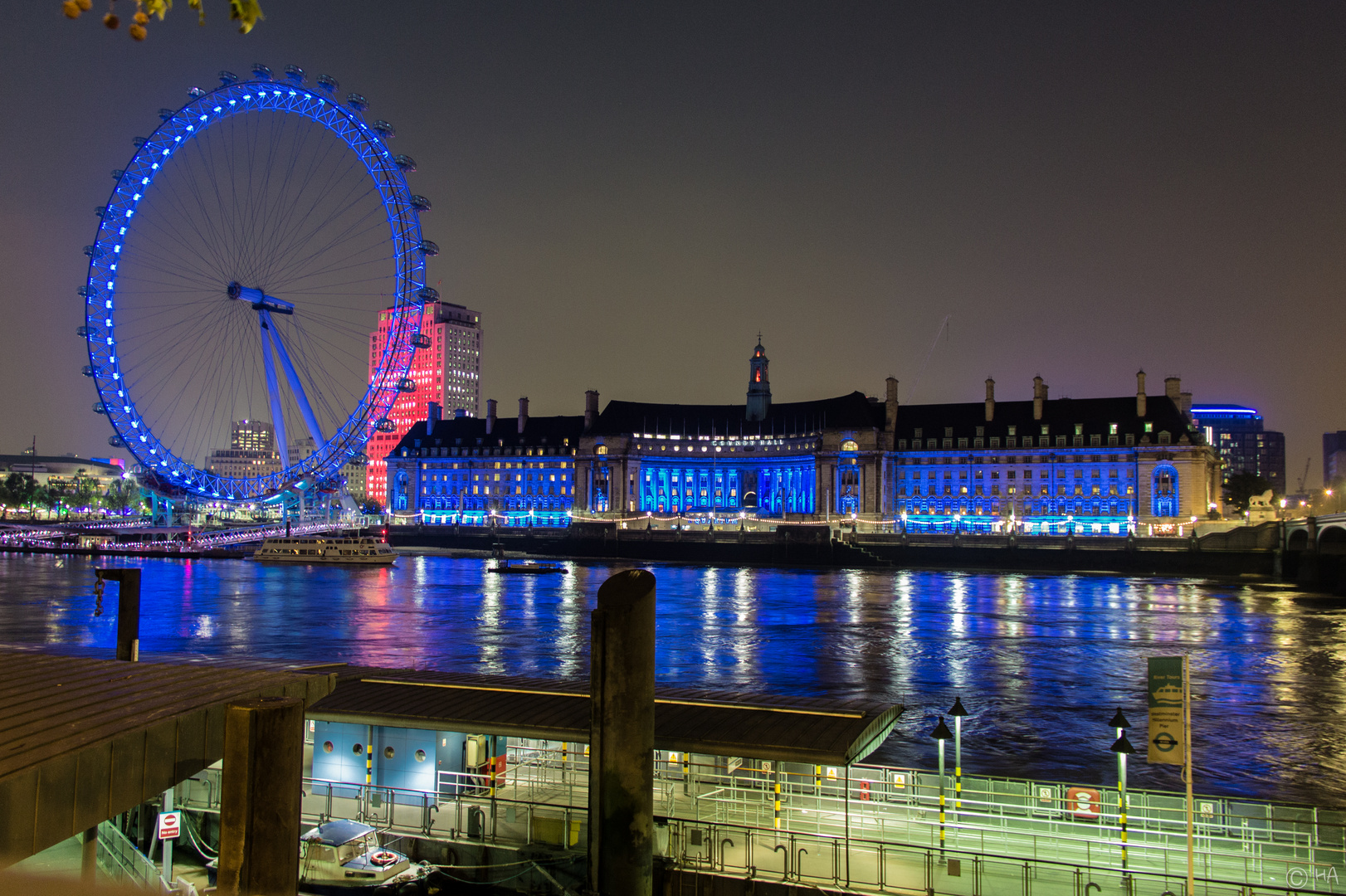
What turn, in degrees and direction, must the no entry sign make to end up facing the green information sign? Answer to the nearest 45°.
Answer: approximately 45° to its left

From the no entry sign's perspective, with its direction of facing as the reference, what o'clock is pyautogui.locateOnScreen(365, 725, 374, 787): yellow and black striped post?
The yellow and black striped post is roughly at 8 o'clock from the no entry sign.

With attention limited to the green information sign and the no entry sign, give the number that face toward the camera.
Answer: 2

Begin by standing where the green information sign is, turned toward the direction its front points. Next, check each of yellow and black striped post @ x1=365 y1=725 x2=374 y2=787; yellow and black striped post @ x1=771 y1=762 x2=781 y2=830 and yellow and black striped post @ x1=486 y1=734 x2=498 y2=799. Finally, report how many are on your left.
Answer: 0

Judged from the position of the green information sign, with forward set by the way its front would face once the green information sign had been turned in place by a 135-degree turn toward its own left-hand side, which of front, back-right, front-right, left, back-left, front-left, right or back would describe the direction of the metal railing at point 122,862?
back

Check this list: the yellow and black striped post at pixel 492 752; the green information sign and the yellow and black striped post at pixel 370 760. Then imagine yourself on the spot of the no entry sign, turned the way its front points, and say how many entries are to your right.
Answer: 0

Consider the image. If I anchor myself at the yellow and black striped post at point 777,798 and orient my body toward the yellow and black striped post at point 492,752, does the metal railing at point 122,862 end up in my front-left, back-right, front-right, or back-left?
front-left

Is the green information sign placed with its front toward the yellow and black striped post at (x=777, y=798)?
no

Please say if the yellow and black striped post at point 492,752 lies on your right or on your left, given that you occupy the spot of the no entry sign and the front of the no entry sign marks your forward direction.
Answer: on your left

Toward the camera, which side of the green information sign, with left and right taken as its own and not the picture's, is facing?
front

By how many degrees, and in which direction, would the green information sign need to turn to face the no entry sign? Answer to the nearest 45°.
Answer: approximately 45° to its right

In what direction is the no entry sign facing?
toward the camera

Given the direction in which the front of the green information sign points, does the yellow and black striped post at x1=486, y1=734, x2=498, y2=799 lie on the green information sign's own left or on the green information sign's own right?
on the green information sign's own right

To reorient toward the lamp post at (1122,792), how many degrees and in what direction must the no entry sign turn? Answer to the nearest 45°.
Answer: approximately 90° to its left

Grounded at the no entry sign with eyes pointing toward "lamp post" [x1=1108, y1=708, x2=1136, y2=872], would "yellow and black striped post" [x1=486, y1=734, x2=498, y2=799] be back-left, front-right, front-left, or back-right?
front-left

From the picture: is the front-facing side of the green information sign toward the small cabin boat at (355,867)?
no
